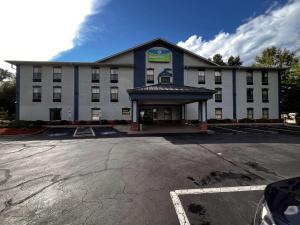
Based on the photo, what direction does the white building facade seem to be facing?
toward the camera

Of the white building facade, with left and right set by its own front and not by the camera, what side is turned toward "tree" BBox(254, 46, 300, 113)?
left
